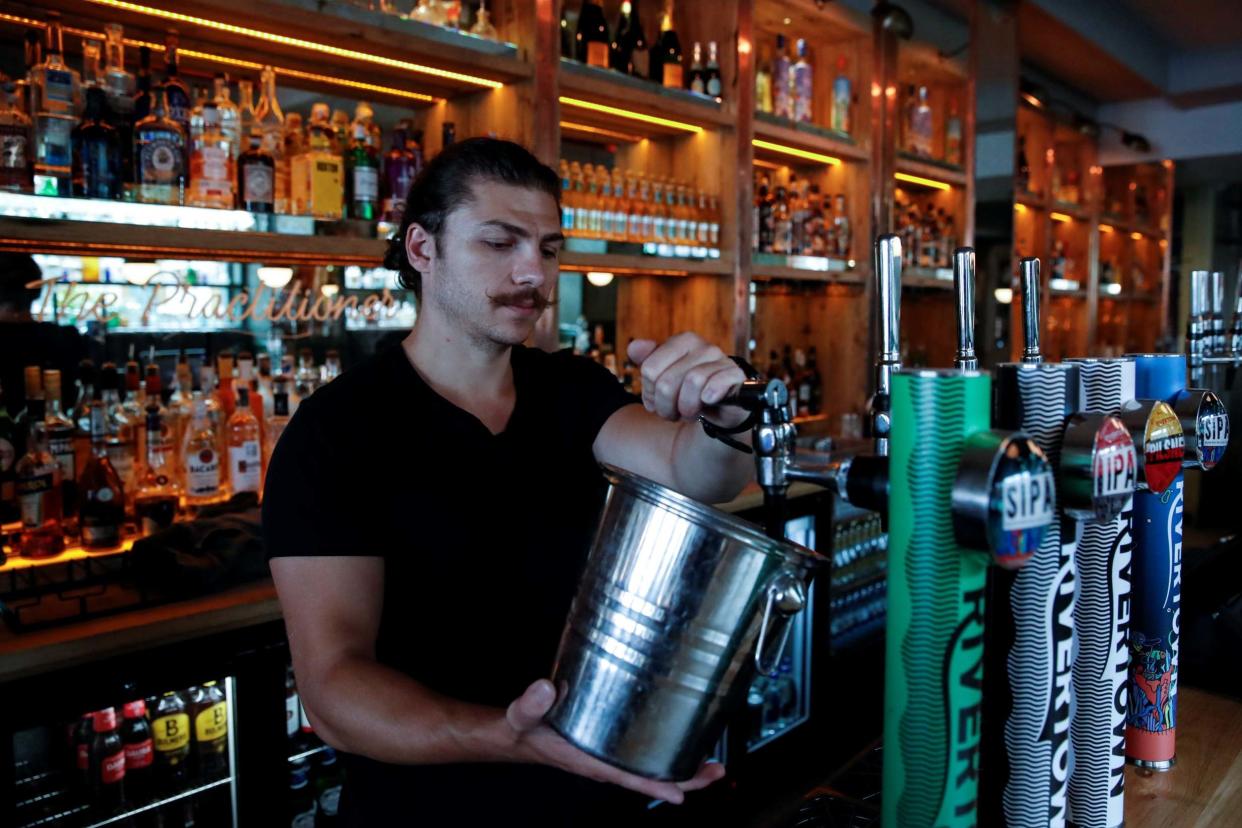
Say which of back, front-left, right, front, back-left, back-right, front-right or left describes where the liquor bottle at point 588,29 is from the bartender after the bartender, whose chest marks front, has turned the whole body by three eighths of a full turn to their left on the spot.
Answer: front

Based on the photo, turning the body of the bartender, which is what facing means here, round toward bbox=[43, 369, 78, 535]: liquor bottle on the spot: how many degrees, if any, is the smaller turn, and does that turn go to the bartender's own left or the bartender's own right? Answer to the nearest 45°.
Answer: approximately 180°

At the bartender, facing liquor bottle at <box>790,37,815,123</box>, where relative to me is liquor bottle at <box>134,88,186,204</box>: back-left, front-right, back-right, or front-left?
front-left

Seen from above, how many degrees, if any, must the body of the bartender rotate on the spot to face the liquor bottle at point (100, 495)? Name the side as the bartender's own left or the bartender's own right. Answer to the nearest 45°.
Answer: approximately 180°

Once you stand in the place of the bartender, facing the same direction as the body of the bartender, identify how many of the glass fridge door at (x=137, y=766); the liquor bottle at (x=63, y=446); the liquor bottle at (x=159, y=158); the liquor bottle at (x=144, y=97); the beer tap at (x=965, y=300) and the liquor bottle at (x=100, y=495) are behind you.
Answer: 5

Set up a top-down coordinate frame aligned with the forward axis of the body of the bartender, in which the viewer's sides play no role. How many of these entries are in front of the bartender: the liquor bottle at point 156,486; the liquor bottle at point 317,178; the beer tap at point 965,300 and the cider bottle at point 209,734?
1

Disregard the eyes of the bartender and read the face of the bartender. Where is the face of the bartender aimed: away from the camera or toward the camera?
toward the camera

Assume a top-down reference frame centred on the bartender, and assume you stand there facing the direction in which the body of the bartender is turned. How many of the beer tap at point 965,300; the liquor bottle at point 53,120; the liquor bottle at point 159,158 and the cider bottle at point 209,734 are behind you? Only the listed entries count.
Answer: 3

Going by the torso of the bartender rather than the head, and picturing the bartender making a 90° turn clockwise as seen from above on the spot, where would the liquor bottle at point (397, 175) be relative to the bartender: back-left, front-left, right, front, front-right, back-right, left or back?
back-right

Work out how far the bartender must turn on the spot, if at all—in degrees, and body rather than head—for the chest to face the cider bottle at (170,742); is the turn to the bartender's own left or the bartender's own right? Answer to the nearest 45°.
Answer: approximately 180°

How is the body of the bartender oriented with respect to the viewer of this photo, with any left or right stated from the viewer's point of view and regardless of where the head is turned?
facing the viewer and to the right of the viewer

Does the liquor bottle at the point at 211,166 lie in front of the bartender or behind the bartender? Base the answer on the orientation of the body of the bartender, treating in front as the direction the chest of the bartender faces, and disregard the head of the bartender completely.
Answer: behind

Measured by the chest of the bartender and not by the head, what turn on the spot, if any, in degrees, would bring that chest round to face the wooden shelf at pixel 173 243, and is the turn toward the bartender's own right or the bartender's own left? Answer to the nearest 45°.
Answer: approximately 180°

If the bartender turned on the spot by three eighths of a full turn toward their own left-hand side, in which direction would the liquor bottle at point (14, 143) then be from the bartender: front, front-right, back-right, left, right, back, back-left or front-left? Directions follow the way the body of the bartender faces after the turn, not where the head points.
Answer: front-left

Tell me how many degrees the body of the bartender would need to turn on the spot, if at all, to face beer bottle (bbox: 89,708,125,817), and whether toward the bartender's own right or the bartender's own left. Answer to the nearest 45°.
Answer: approximately 180°

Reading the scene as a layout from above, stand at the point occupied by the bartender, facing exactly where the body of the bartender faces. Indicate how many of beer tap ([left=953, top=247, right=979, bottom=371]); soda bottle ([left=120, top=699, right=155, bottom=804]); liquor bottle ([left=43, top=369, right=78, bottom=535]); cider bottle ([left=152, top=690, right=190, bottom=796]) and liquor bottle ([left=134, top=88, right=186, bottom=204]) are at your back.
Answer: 4

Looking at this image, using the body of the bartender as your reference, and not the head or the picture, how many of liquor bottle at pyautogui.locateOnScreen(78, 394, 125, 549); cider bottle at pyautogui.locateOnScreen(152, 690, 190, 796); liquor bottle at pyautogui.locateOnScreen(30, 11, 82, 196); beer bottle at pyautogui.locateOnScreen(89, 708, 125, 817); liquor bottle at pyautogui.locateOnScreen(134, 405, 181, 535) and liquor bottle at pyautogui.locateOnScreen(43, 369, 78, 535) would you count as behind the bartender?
6

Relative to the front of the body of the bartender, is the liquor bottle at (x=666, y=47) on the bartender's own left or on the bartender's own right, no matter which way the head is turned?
on the bartender's own left
